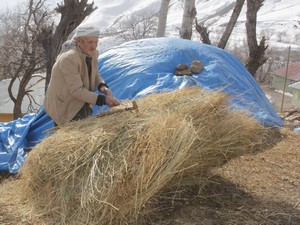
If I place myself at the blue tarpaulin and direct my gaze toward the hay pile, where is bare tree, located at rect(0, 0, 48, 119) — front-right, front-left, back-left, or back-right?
back-right

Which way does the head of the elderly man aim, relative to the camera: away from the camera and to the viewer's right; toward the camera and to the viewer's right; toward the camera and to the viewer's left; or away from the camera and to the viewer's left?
toward the camera and to the viewer's right

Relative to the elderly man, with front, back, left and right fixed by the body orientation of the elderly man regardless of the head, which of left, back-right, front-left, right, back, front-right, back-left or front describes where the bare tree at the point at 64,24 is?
back-left

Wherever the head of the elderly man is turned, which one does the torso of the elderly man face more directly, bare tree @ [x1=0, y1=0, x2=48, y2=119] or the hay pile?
the hay pile

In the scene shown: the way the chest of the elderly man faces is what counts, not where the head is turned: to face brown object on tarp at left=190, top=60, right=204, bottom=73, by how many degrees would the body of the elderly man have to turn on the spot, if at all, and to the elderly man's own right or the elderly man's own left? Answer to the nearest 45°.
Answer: approximately 90° to the elderly man's own left

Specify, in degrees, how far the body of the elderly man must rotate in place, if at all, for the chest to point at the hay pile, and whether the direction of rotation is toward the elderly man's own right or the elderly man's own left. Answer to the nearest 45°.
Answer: approximately 45° to the elderly man's own right

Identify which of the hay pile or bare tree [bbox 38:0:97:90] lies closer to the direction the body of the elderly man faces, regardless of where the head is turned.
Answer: the hay pile

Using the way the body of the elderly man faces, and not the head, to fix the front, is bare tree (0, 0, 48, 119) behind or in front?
behind

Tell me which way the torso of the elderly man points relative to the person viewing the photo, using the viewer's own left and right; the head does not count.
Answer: facing the viewer and to the right of the viewer
